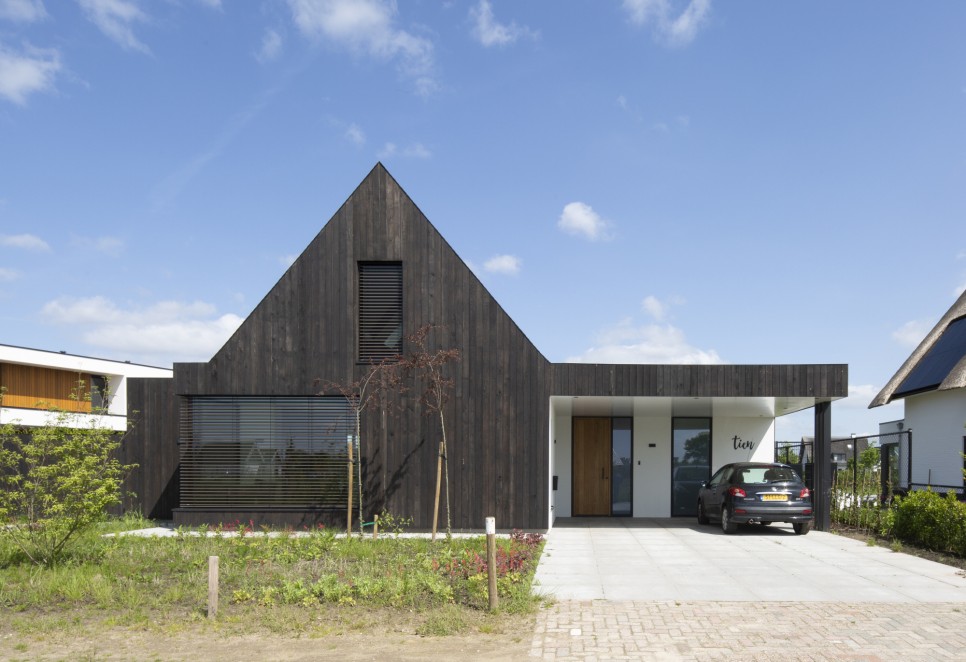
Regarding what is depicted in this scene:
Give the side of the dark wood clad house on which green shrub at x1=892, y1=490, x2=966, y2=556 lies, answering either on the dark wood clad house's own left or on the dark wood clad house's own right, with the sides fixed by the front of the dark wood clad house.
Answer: on the dark wood clad house's own left

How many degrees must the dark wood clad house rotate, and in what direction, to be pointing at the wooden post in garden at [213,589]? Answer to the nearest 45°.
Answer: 0° — it already faces it

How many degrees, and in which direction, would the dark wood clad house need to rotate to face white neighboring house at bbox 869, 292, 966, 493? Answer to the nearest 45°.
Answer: approximately 135° to its left

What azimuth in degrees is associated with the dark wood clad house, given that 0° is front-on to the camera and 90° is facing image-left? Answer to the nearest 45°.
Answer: approximately 0°

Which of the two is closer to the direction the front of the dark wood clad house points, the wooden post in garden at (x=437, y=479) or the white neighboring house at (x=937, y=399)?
the wooden post in garden

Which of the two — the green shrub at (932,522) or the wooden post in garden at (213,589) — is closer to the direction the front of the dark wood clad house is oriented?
the wooden post in garden

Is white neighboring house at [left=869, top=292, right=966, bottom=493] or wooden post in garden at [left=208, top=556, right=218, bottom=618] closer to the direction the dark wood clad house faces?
the wooden post in garden

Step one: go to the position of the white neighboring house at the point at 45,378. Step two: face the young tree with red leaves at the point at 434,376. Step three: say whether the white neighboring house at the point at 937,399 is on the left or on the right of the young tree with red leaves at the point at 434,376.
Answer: left
